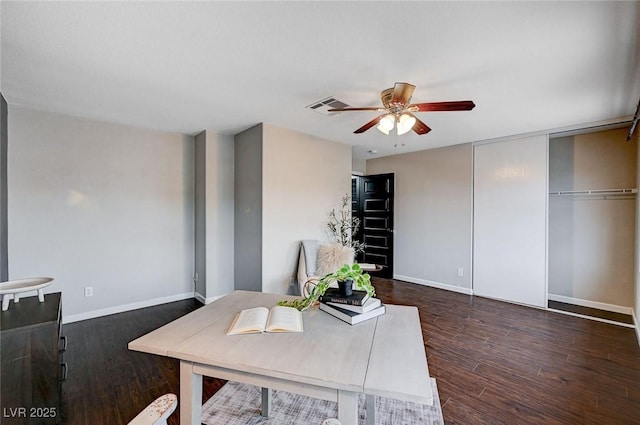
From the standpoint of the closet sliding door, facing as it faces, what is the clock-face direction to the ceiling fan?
The ceiling fan is roughly at 11 o'clock from the closet sliding door.

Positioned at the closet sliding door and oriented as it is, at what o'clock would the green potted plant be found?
The green potted plant is roughly at 11 o'clock from the closet sliding door.

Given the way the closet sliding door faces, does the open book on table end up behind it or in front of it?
in front

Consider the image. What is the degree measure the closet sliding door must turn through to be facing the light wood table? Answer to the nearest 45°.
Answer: approximately 45° to its left

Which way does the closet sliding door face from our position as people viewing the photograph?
facing the viewer and to the left of the viewer

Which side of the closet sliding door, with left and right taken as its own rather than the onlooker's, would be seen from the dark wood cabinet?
front

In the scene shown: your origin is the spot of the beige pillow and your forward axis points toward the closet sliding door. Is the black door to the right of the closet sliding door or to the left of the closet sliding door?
left

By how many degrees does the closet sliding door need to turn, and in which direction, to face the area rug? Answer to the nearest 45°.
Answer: approximately 45° to its left

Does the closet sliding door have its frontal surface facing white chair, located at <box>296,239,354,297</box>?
yes

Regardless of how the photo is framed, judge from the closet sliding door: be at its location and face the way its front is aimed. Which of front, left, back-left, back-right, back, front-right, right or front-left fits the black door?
front-right

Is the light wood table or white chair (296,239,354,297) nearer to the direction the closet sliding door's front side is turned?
the white chair

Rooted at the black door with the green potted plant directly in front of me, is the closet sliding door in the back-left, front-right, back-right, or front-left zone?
front-left
